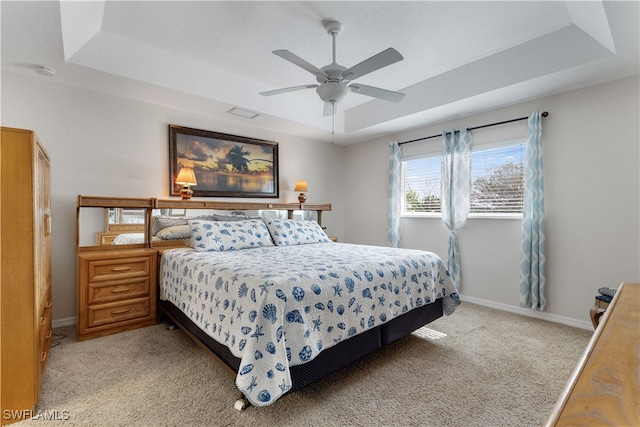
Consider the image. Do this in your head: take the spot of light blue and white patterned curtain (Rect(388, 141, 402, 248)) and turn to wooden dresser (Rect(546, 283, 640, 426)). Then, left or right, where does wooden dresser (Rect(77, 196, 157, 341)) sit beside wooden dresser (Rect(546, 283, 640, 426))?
right

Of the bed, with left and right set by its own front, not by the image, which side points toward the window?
left

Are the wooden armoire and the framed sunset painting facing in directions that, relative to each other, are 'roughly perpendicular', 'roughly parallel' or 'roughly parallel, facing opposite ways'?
roughly perpendicular

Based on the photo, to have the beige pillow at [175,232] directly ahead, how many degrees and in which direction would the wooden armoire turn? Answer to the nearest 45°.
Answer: approximately 45° to its left

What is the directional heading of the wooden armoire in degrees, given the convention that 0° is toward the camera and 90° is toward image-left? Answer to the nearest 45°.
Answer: approximately 270°

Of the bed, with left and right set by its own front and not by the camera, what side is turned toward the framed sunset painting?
back

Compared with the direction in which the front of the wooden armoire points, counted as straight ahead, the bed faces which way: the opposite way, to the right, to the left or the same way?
to the right
